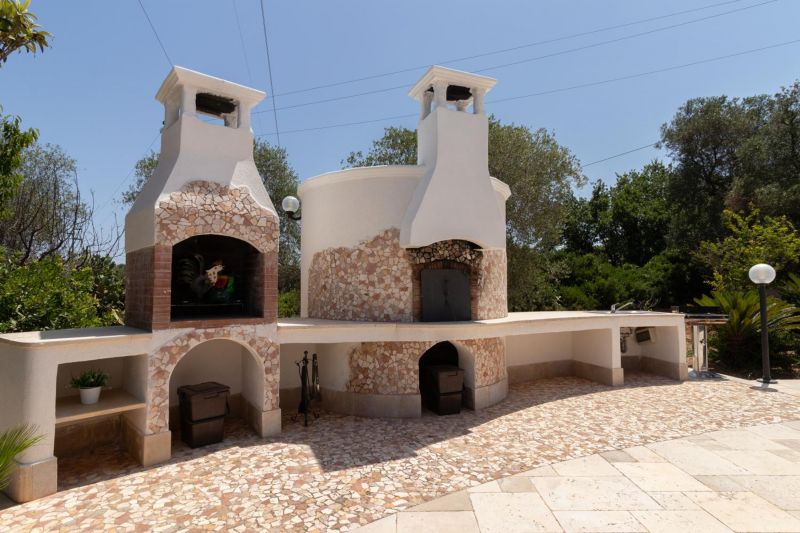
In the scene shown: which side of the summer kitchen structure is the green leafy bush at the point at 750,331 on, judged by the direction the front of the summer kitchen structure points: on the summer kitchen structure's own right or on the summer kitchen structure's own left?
on the summer kitchen structure's own left

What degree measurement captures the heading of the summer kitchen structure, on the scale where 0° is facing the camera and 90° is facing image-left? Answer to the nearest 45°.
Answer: approximately 315°

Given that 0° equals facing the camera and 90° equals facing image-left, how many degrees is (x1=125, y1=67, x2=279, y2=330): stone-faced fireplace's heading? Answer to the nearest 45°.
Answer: approximately 315°

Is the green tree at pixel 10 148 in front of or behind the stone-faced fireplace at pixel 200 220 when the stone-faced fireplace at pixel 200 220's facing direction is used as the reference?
behind

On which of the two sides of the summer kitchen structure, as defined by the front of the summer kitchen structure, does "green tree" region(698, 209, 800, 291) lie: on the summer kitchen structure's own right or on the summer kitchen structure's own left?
on the summer kitchen structure's own left
